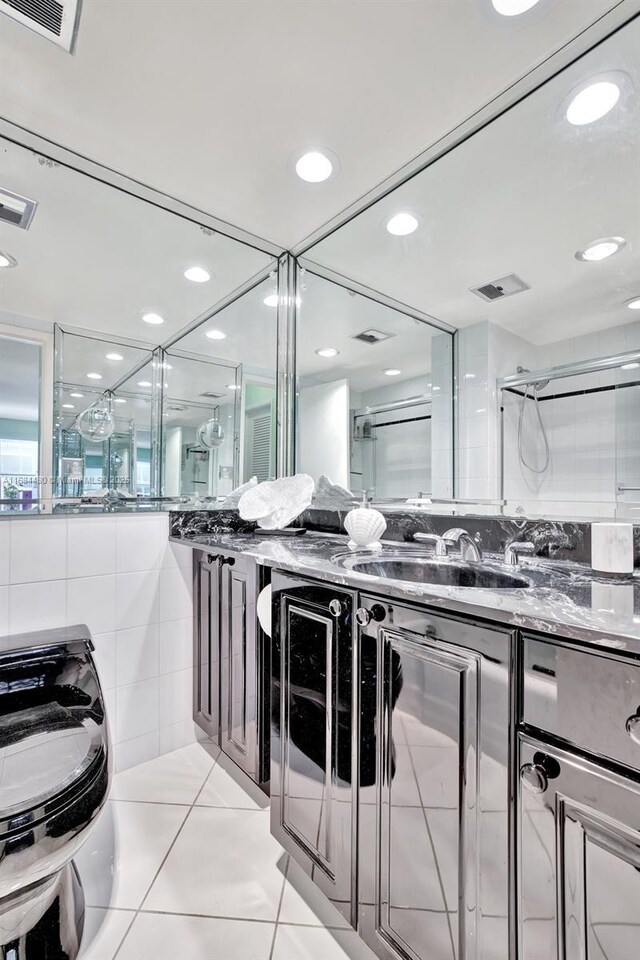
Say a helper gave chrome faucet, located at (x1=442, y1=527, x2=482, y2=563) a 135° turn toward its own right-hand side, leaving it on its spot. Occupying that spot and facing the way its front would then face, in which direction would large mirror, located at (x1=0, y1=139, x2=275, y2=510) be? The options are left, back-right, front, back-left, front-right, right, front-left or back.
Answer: left

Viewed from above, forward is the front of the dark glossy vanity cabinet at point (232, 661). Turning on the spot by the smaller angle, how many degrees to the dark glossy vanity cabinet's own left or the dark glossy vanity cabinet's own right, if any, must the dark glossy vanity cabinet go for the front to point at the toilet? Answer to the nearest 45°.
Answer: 0° — it already faces it

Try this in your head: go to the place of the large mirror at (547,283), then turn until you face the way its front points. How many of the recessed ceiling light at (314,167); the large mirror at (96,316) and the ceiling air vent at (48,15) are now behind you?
0

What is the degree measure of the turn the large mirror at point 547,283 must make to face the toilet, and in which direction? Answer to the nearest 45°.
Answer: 0° — it already faces it

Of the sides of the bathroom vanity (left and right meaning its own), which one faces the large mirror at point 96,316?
right

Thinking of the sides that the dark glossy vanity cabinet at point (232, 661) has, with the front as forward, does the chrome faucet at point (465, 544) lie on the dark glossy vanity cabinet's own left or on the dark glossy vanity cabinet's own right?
on the dark glossy vanity cabinet's own left

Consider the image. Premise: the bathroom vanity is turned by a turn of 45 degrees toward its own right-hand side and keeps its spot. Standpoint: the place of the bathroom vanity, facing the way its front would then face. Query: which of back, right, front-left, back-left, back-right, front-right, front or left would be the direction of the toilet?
front

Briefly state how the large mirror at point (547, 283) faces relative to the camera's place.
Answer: facing the viewer and to the left of the viewer

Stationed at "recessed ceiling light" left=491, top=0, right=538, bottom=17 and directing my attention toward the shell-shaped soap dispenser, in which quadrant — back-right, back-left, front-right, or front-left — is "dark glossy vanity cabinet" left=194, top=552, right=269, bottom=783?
front-left

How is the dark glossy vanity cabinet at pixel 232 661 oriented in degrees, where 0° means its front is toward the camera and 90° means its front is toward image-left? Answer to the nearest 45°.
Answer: approximately 45°

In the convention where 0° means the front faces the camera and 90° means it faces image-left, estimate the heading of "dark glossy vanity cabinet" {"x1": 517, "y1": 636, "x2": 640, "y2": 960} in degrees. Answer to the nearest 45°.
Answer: approximately 45°

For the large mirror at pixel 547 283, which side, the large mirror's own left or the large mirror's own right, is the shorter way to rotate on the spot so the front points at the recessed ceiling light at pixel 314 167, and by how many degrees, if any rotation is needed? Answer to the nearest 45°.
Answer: approximately 45° to the large mirror's own right
